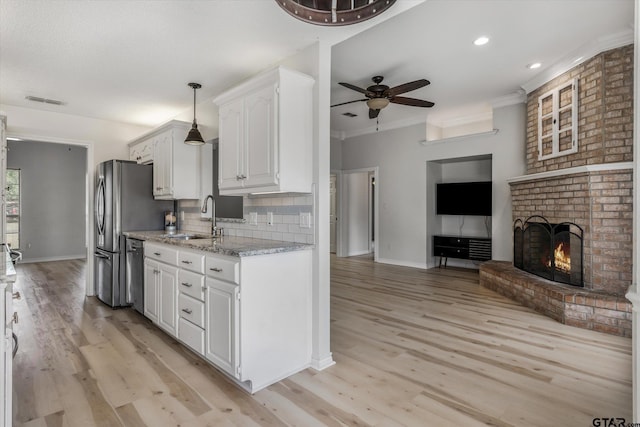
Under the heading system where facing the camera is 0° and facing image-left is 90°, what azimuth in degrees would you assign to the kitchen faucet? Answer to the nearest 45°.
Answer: approximately 45°

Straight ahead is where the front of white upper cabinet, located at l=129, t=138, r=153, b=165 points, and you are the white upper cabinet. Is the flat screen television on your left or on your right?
on your left

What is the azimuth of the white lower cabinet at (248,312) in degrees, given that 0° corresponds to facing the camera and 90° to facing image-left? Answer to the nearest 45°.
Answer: approximately 45°

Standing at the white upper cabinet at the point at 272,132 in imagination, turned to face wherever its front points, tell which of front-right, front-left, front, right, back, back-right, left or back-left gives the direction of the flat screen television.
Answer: back

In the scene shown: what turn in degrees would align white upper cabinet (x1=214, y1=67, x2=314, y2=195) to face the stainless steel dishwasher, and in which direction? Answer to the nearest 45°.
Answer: approximately 90° to its right

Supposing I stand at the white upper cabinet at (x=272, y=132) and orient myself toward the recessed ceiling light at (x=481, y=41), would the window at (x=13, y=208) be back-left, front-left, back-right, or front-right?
back-left

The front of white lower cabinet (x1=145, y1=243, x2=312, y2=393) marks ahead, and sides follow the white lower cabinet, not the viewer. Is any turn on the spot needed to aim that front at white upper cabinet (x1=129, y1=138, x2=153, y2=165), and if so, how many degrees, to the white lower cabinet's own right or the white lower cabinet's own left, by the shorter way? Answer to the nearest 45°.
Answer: approximately 90° to the white lower cabinet's own right
